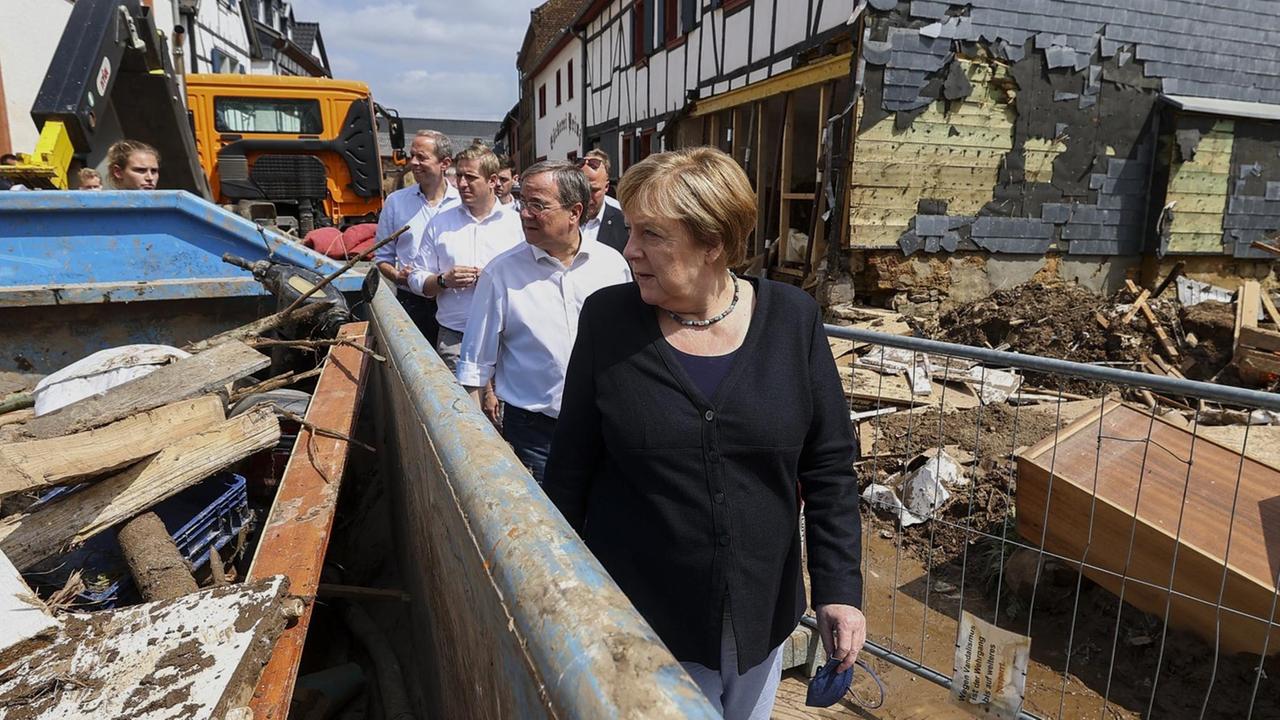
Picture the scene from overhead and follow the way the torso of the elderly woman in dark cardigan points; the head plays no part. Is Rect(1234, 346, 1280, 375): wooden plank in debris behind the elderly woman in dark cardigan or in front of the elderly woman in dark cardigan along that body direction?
behind

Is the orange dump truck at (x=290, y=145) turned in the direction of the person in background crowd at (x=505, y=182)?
no

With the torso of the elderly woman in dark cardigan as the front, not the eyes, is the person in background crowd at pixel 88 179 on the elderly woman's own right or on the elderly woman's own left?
on the elderly woman's own right

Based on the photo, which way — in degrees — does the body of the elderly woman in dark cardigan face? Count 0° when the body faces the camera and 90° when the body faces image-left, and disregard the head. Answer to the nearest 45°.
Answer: approximately 0°

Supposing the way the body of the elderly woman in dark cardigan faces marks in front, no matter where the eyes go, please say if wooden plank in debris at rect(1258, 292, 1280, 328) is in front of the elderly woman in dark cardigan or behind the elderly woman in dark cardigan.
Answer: behind

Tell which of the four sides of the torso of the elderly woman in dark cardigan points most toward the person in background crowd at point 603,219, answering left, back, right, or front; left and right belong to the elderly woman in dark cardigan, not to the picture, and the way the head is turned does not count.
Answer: back

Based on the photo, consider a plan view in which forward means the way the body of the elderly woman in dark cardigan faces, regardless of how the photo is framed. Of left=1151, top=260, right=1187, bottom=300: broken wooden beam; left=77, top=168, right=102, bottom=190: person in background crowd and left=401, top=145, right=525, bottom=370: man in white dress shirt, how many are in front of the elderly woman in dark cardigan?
0

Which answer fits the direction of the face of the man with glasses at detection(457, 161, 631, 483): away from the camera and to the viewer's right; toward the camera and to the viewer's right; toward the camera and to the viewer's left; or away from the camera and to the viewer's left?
toward the camera and to the viewer's left

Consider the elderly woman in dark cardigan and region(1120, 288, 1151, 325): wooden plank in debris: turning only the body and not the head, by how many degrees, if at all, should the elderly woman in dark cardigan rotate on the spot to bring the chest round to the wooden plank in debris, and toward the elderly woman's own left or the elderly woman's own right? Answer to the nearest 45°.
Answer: approximately 135° to the elderly woman's own left

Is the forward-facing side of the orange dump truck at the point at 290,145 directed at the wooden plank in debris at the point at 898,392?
no
